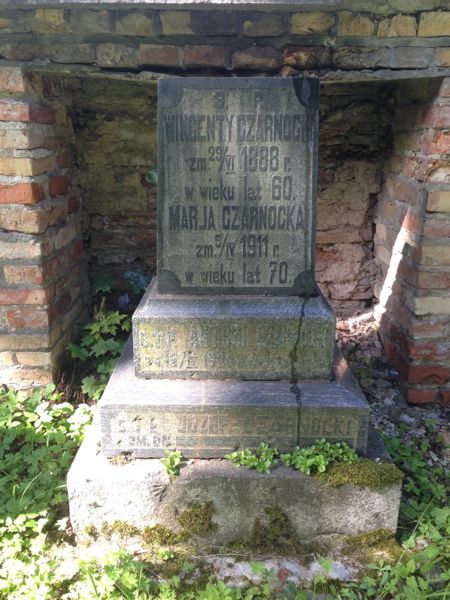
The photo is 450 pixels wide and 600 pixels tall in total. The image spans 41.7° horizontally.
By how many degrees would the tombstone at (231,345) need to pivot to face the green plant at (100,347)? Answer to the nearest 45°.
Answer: approximately 135° to its right

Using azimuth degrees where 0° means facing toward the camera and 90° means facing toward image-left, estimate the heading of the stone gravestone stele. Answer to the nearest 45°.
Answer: approximately 0°

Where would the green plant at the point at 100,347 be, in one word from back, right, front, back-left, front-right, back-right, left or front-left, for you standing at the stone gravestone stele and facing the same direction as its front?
back-right
